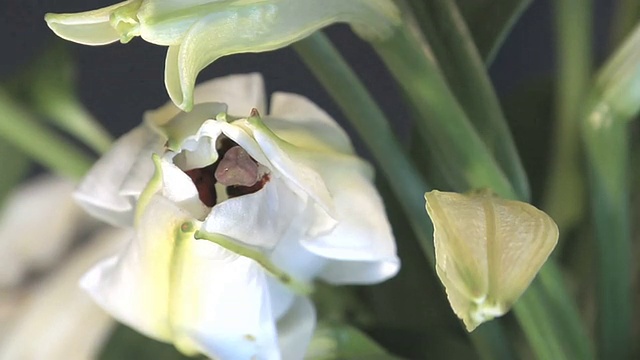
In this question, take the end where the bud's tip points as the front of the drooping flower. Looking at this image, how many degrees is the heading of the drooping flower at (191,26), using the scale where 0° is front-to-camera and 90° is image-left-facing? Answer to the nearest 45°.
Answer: approximately 90°
